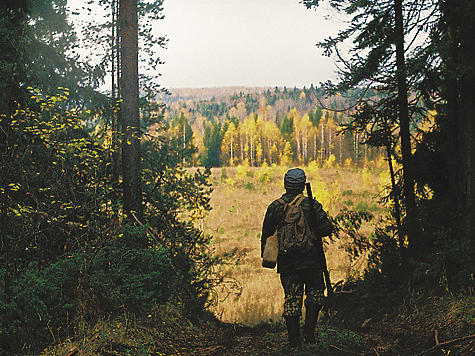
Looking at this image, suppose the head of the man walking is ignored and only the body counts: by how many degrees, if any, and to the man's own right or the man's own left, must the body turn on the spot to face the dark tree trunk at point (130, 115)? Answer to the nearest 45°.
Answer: approximately 45° to the man's own left

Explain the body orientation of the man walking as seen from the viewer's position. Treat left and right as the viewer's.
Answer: facing away from the viewer

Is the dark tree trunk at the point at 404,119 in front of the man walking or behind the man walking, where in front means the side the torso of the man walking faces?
in front
